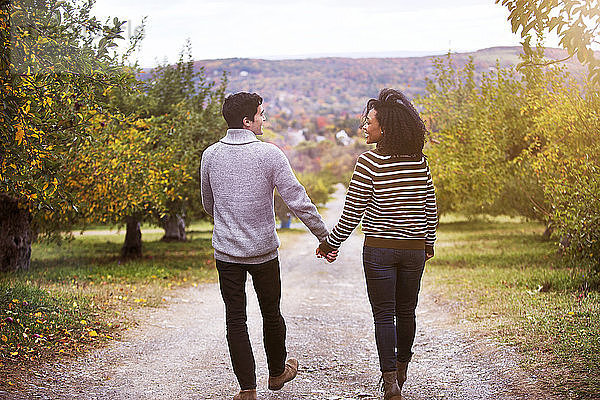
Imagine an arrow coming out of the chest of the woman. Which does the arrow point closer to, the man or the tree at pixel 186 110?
the tree

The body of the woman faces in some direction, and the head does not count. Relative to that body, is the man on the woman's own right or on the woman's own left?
on the woman's own left

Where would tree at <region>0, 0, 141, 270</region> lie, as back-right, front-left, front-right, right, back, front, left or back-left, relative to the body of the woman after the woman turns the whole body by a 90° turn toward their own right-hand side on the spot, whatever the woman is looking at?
back-left

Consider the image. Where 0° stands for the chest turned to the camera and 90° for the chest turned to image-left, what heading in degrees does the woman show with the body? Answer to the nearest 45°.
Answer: approximately 180°

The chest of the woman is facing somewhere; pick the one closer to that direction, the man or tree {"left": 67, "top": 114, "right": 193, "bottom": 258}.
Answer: the tree

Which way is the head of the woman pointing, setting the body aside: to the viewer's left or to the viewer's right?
to the viewer's left

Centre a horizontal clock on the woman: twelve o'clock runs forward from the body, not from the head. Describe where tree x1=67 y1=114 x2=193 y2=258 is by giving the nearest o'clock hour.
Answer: The tree is roughly at 11 o'clock from the woman.

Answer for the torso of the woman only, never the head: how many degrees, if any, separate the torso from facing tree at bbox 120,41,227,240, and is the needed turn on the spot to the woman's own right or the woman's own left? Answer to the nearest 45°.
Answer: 0° — they already face it
